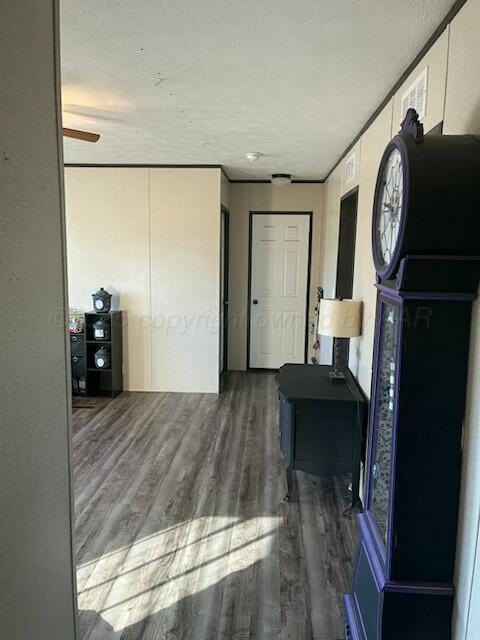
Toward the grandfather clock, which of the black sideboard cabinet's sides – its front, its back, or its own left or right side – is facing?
left

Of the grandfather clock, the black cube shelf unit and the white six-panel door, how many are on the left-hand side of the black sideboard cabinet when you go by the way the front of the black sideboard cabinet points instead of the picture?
1

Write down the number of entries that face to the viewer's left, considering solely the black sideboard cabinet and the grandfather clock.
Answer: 2

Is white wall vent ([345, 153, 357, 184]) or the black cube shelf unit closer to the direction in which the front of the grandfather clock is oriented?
the black cube shelf unit

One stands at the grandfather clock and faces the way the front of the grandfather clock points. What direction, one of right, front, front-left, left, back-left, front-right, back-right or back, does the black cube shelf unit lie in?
front-right

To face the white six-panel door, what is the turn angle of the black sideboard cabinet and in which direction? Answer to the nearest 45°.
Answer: approximately 90° to its right

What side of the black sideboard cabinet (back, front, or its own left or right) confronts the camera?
left

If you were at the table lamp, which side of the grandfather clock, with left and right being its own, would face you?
right

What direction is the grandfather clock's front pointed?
to the viewer's left
